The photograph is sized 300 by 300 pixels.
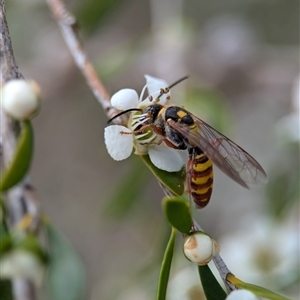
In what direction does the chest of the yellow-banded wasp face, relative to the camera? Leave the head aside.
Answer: to the viewer's left
